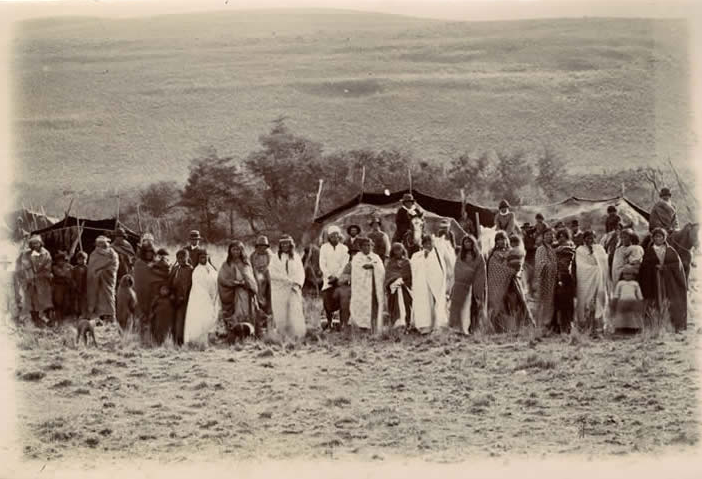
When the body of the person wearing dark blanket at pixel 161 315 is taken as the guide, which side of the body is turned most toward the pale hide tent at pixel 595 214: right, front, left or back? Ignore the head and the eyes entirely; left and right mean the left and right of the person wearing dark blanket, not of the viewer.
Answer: left

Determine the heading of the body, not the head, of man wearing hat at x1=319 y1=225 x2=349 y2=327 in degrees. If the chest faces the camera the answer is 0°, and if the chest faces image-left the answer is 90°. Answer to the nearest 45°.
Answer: approximately 0°

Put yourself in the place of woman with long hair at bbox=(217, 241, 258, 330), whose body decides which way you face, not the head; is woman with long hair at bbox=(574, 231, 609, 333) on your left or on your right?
on your left

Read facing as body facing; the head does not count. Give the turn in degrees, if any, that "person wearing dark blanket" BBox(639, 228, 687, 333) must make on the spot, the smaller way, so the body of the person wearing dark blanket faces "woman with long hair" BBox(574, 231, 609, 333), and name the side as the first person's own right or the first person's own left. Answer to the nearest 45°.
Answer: approximately 90° to the first person's own right

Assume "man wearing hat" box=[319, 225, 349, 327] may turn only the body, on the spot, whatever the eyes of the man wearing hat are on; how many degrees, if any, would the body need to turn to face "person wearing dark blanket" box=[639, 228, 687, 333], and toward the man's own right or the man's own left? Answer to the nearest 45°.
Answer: approximately 90° to the man's own left

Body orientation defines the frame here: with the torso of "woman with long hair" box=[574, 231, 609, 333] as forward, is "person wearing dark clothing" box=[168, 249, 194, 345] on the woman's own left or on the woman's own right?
on the woman's own right

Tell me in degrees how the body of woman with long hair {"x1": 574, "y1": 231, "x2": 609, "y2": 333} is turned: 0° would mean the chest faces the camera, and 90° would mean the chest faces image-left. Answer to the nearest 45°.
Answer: approximately 0°

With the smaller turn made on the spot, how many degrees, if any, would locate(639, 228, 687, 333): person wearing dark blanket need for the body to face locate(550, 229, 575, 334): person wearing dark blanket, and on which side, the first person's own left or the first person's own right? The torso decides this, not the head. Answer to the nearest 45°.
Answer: approximately 90° to the first person's own right

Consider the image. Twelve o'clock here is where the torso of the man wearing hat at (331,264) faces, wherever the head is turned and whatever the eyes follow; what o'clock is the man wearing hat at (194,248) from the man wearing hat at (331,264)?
the man wearing hat at (194,248) is roughly at 3 o'clock from the man wearing hat at (331,264).
